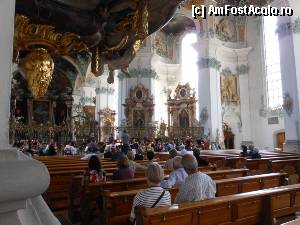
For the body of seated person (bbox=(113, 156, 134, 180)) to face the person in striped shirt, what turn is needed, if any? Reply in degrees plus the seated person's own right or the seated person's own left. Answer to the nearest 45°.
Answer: approximately 180°

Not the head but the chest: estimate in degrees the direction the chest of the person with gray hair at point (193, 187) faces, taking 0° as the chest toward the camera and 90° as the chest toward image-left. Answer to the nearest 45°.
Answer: approximately 135°

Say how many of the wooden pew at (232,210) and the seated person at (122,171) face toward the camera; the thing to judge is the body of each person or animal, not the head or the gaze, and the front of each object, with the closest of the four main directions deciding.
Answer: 0

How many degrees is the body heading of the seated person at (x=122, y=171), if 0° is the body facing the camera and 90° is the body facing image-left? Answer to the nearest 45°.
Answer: approximately 180°

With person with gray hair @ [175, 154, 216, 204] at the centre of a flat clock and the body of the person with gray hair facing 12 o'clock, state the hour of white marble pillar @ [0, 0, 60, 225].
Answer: The white marble pillar is roughly at 8 o'clock from the person with gray hair.

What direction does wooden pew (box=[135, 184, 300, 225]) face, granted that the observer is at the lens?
facing away from the viewer and to the left of the viewer

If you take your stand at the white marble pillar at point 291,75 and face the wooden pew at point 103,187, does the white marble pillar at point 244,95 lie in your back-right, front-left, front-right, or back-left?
back-right

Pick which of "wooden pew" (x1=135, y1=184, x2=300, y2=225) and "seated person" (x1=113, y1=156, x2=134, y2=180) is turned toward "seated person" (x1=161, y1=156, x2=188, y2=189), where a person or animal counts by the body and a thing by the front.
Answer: the wooden pew

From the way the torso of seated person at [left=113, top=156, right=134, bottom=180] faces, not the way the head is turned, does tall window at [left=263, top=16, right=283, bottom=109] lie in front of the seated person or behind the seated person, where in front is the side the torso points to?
in front

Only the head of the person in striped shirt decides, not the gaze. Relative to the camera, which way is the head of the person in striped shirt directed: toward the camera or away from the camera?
away from the camera

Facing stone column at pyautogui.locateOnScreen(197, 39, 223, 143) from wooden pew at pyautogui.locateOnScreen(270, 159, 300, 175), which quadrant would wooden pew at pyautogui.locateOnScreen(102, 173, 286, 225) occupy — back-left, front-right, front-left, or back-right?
back-left

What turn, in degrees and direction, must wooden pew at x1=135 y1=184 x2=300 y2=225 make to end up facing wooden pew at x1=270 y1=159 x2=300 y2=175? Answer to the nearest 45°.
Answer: approximately 45° to its right
